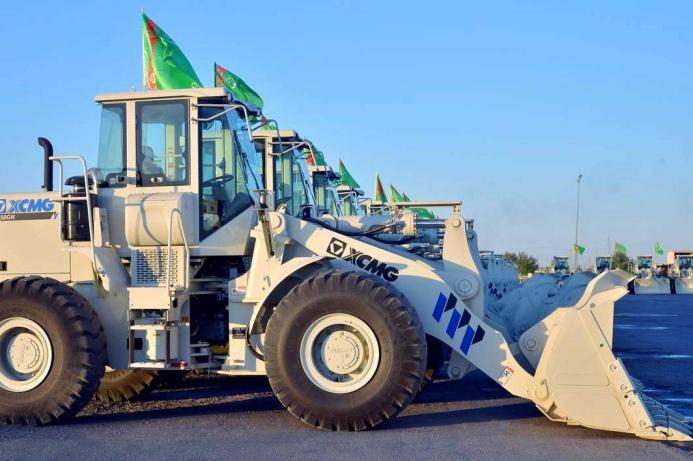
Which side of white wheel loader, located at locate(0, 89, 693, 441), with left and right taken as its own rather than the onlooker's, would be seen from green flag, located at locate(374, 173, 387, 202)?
left

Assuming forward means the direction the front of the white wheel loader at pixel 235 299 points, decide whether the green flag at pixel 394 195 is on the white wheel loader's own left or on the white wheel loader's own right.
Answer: on the white wheel loader's own left

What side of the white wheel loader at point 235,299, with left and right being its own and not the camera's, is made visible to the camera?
right
